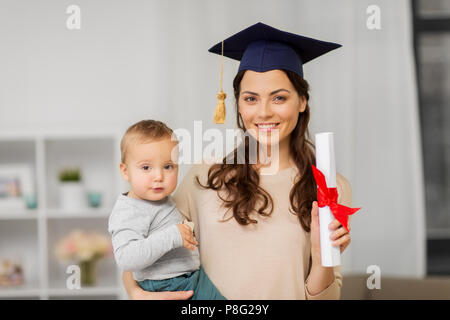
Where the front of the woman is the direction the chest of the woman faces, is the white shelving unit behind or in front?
behind

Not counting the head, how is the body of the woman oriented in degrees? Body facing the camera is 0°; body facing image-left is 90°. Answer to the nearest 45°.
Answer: approximately 0°

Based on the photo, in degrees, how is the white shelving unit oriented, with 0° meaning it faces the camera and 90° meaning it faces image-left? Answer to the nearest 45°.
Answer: approximately 0°

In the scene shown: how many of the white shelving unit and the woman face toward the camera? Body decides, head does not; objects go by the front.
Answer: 2

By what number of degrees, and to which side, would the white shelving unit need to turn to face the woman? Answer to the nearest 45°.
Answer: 0° — it already faces them

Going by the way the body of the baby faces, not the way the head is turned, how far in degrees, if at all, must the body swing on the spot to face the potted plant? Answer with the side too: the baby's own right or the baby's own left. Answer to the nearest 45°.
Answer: approximately 135° to the baby's own left

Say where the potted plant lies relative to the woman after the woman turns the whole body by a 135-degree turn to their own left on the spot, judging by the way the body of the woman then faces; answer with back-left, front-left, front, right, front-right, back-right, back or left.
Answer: left
